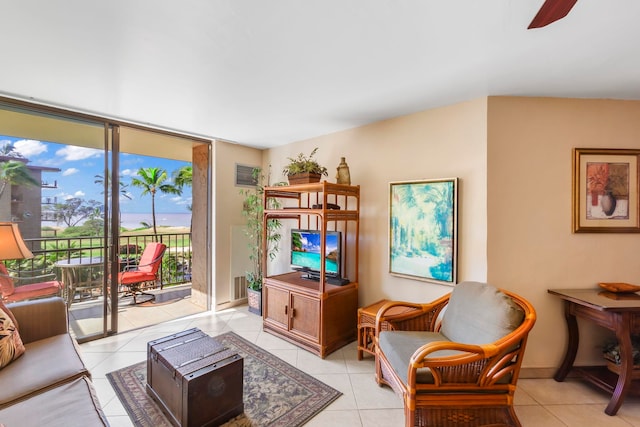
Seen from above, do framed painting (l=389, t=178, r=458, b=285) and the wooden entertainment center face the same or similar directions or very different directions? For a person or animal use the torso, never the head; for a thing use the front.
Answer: same or similar directions

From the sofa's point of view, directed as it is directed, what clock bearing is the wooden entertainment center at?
The wooden entertainment center is roughly at 12 o'clock from the sofa.

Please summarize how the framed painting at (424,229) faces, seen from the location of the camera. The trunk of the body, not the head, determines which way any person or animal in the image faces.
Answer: facing the viewer and to the left of the viewer

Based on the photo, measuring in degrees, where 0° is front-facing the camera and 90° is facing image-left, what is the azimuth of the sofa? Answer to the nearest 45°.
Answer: approximately 270°

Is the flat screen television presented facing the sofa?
yes

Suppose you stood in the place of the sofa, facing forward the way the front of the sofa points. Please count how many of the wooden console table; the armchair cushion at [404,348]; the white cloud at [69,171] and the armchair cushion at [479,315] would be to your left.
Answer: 1

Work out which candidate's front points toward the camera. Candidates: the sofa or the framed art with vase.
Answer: the framed art with vase

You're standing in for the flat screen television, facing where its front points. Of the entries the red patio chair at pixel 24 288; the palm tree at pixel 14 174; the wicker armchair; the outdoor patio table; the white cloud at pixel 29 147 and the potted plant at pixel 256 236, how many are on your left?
1

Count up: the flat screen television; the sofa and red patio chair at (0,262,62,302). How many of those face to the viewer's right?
2

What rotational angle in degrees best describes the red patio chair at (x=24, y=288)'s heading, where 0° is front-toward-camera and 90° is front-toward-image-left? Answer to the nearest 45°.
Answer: approximately 270°

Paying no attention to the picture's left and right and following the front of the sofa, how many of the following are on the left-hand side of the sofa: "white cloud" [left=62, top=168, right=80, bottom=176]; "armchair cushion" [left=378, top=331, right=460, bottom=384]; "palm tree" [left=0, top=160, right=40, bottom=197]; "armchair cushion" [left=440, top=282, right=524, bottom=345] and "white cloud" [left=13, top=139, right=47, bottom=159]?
3

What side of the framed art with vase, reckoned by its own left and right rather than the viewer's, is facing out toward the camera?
front
